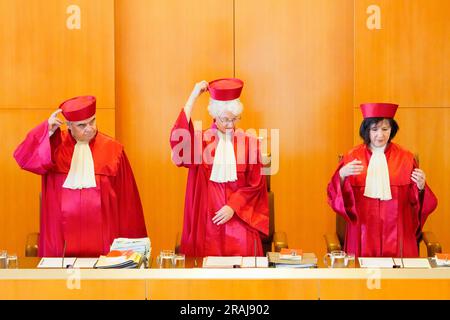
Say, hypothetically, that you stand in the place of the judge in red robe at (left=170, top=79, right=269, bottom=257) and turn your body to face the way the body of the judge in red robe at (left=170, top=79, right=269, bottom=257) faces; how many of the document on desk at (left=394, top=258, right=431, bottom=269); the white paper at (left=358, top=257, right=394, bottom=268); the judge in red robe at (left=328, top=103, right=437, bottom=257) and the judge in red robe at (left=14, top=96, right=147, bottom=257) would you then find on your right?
1

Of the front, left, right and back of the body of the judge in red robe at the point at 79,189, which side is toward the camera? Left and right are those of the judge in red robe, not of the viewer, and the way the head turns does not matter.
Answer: front

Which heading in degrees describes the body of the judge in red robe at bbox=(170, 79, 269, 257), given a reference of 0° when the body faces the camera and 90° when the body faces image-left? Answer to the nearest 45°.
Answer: approximately 0°

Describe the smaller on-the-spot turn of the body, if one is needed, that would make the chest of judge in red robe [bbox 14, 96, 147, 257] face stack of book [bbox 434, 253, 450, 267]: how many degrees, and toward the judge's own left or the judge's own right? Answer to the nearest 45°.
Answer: approximately 45° to the judge's own left

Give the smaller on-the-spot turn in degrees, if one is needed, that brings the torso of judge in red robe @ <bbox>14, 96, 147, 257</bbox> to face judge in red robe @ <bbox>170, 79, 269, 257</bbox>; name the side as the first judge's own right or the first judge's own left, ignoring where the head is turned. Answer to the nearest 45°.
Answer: approximately 90° to the first judge's own left

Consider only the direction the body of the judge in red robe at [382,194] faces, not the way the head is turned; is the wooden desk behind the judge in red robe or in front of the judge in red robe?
in front
